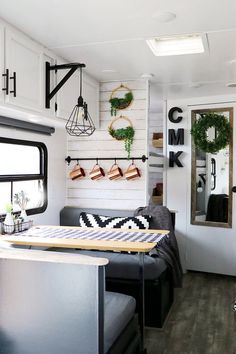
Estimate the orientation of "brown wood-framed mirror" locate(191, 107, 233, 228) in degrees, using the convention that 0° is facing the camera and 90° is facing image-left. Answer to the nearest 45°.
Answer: approximately 0°

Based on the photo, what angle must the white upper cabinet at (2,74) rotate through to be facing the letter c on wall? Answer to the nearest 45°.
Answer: approximately 45° to its left

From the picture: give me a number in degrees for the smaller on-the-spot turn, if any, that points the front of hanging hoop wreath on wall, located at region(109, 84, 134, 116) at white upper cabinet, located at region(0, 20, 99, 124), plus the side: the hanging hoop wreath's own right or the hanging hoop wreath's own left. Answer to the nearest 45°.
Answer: approximately 45° to the hanging hoop wreath's own right

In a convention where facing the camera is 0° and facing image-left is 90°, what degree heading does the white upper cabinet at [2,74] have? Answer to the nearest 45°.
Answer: approximately 270°

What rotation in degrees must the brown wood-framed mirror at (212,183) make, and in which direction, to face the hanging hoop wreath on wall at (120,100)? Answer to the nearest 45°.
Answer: approximately 45° to its right
